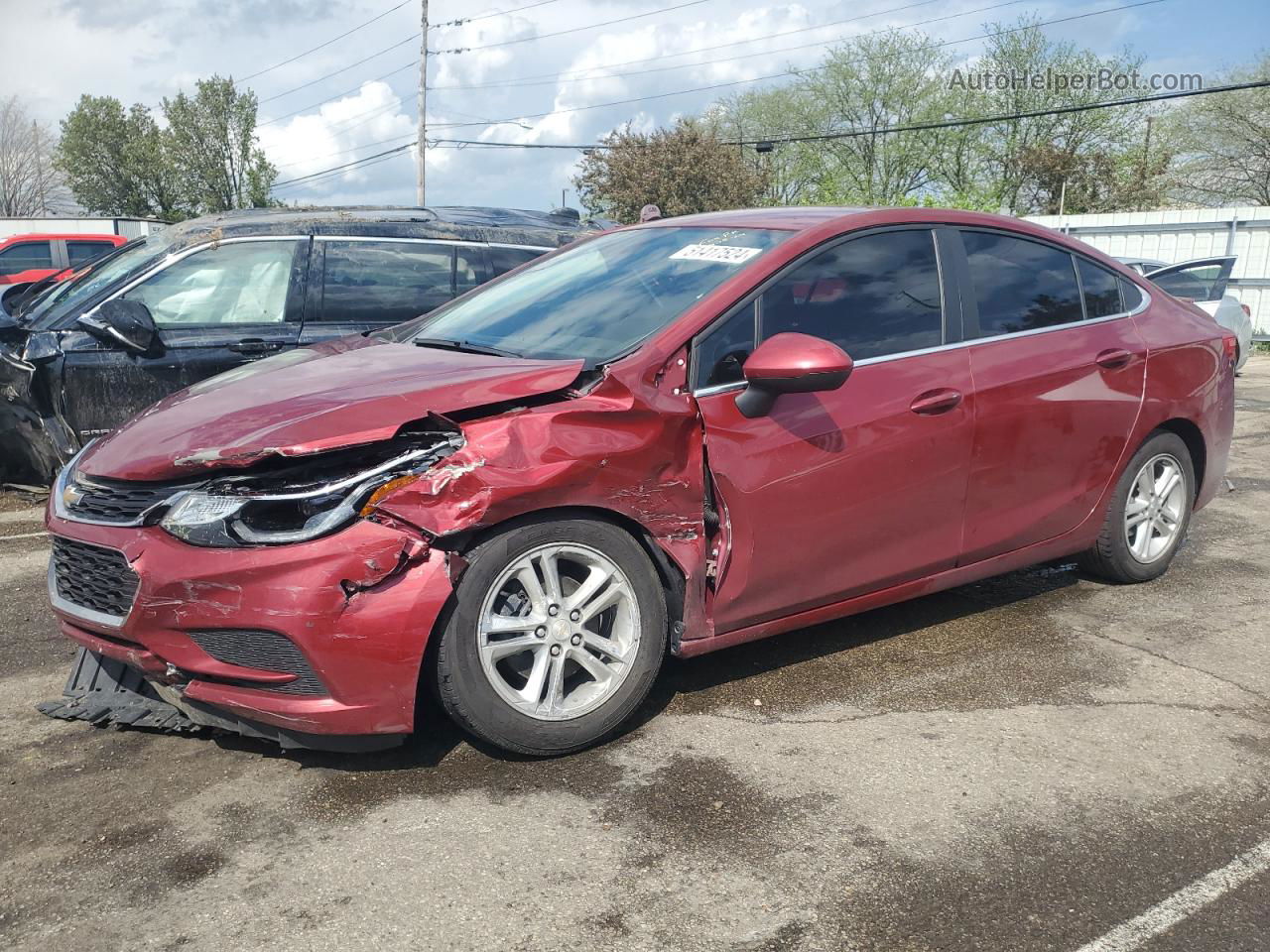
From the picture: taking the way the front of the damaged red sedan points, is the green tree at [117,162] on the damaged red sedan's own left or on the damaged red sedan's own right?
on the damaged red sedan's own right

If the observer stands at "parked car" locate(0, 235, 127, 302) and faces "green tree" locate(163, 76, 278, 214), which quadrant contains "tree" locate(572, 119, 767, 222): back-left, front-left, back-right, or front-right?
front-right

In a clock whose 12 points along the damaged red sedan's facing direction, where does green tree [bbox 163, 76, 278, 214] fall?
The green tree is roughly at 4 o'clock from the damaged red sedan.

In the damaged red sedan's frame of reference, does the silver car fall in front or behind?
behind

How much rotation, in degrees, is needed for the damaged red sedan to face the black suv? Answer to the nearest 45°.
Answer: approximately 90° to its right

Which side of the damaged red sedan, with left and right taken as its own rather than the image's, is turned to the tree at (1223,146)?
back

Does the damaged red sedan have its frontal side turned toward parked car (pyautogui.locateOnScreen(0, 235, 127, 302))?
no

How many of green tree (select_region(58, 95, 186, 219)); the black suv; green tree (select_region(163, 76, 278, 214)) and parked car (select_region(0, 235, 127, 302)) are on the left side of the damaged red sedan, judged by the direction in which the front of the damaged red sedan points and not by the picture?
0

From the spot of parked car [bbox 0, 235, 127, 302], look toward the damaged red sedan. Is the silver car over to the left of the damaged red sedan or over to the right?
left

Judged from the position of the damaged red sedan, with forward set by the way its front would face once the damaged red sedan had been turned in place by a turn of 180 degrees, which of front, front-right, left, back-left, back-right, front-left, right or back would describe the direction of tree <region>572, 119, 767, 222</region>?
front-left

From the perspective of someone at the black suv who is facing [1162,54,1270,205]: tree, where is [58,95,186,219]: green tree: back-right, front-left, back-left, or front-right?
front-left
